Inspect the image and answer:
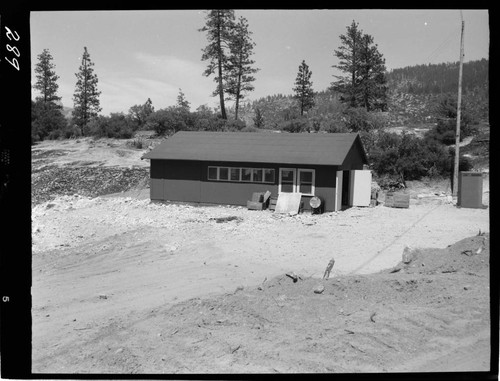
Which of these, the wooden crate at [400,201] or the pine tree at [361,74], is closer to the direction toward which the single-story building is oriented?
the wooden crate

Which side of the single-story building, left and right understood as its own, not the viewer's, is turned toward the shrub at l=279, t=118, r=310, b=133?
back

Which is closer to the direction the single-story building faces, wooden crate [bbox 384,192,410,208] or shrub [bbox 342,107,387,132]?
the wooden crate

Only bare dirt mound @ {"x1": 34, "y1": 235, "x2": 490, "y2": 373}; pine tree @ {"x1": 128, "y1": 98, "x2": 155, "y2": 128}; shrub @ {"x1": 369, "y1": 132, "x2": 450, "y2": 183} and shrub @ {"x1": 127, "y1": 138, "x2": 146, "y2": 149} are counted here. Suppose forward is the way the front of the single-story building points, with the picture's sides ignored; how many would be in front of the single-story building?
1

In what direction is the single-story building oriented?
toward the camera

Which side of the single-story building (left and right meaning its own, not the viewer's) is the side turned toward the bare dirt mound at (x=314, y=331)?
front

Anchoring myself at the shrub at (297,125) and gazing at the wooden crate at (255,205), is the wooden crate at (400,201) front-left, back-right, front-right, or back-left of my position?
front-left

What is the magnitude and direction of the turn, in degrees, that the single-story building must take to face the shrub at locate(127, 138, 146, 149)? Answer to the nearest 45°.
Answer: approximately 135° to its right

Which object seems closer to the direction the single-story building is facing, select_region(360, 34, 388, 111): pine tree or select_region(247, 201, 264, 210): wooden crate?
the wooden crate

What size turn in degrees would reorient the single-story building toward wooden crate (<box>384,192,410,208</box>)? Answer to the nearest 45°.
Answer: approximately 90° to its left

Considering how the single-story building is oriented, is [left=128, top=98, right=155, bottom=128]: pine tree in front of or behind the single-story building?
behind
